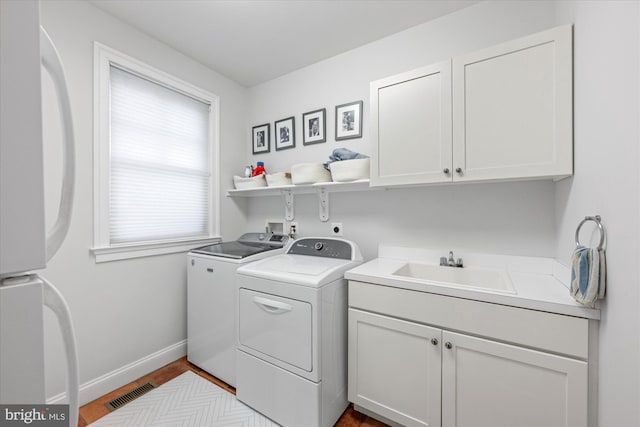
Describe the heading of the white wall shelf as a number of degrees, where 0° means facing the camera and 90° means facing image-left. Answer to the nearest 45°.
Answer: approximately 45°

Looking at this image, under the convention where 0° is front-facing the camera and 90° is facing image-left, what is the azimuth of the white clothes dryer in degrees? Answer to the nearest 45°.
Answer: approximately 45°

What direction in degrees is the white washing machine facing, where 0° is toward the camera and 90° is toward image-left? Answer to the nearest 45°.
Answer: approximately 45°

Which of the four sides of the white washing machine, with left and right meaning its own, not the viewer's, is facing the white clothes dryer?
left

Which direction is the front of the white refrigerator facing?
to the viewer's right

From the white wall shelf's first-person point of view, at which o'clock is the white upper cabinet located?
The white upper cabinet is roughly at 9 o'clock from the white wall shelf.

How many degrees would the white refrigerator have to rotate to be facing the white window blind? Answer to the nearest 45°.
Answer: approximately 90° to its left
